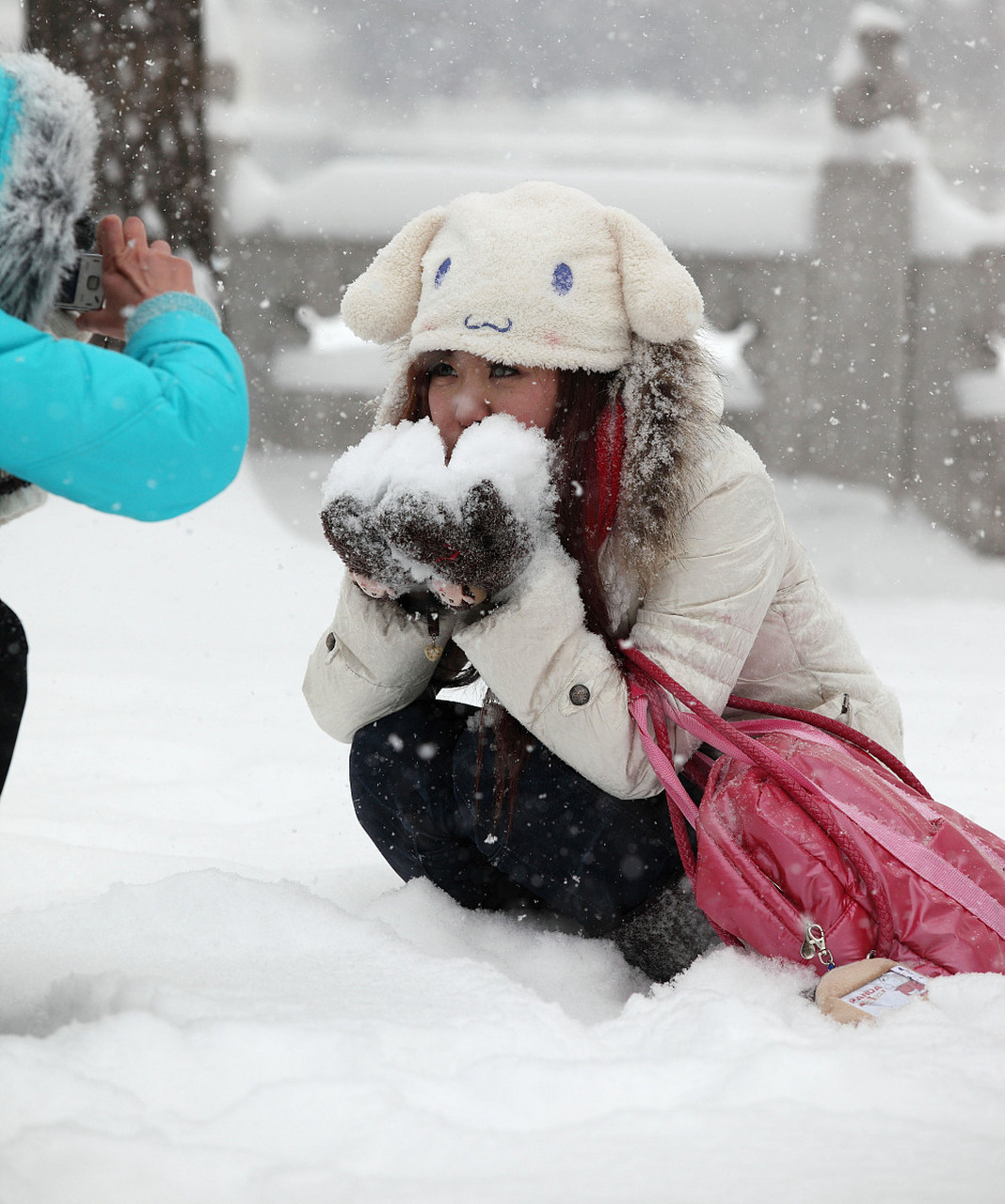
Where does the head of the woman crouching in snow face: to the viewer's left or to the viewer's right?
to the viewer's left

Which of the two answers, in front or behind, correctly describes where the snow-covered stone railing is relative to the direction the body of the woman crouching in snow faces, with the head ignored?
behind

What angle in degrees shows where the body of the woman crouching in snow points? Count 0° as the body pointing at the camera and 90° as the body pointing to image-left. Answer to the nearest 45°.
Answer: approximately 45°

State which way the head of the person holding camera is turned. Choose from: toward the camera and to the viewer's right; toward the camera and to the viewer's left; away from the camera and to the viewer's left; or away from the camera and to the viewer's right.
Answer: away from the camera and to the viewer's right
